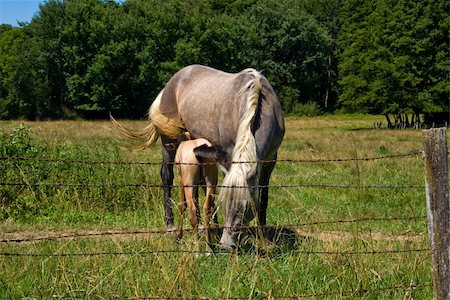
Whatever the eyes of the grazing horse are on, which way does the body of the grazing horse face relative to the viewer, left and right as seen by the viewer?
facing the viewer and to the right of the viewer

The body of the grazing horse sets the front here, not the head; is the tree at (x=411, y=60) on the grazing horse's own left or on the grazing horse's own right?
on the grazing horse's own left
